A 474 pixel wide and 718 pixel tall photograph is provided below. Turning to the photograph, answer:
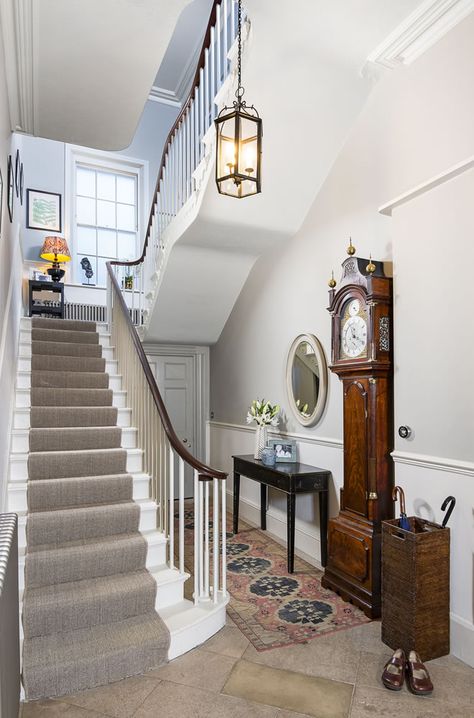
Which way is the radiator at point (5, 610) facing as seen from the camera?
to the viewer's right

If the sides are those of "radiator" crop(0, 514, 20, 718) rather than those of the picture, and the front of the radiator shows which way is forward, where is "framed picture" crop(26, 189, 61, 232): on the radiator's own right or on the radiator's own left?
on the radiator's own left

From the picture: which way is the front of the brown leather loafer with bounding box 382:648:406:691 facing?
toward the camera

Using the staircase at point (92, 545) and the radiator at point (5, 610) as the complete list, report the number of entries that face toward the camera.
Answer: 1

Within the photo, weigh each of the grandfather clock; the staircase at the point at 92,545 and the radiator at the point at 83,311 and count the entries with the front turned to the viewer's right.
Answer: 0

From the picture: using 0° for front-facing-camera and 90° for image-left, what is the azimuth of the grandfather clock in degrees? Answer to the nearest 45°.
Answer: approximately 45°

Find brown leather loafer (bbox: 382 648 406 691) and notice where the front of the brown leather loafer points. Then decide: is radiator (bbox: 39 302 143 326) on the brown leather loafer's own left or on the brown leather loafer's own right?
on the brown leather loafer's own right

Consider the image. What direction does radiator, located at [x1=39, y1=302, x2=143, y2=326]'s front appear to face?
toward the camera

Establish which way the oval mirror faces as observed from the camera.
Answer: facing the viewer and to the left of the viewer

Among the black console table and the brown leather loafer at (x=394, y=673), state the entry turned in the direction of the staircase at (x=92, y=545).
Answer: the black console table

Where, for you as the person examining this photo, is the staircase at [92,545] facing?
facing the viewer

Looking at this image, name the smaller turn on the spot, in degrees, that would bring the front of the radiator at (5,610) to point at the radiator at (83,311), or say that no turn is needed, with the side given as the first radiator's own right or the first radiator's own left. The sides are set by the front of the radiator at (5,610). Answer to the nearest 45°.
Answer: approximately 90° to the first radiator's own left
